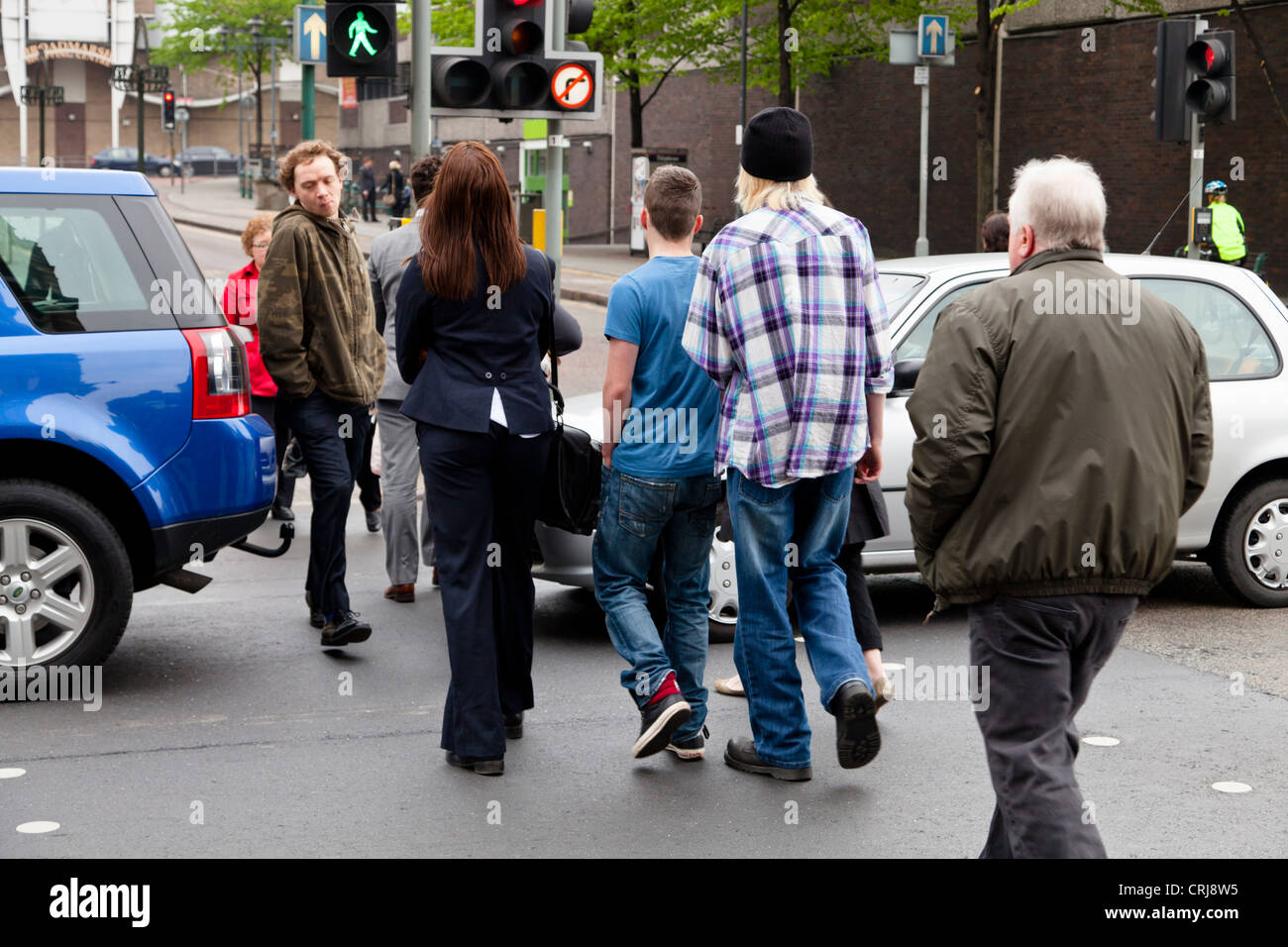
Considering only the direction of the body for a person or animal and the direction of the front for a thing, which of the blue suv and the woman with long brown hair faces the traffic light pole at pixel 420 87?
the woman with long brown hair

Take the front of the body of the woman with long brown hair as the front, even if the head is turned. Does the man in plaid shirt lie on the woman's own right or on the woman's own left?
on the woman's own right

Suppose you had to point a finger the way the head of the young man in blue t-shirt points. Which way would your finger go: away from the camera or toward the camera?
away from the camera

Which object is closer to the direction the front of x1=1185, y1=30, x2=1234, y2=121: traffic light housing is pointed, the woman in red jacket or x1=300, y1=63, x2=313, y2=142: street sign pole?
the woman in red jacket

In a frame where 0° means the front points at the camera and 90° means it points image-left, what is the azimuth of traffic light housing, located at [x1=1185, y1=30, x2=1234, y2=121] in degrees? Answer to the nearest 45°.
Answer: approximately 45°

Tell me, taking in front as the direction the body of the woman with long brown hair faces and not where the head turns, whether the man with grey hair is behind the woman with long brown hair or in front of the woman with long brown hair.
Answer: behind

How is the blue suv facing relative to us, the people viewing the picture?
facing to the left of the viewer

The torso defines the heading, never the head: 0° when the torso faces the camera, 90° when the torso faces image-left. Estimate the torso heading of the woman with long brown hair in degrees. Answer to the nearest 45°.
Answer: approximately 180°

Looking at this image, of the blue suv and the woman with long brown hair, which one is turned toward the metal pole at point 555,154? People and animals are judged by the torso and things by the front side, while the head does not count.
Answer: the woman with long brown hair
